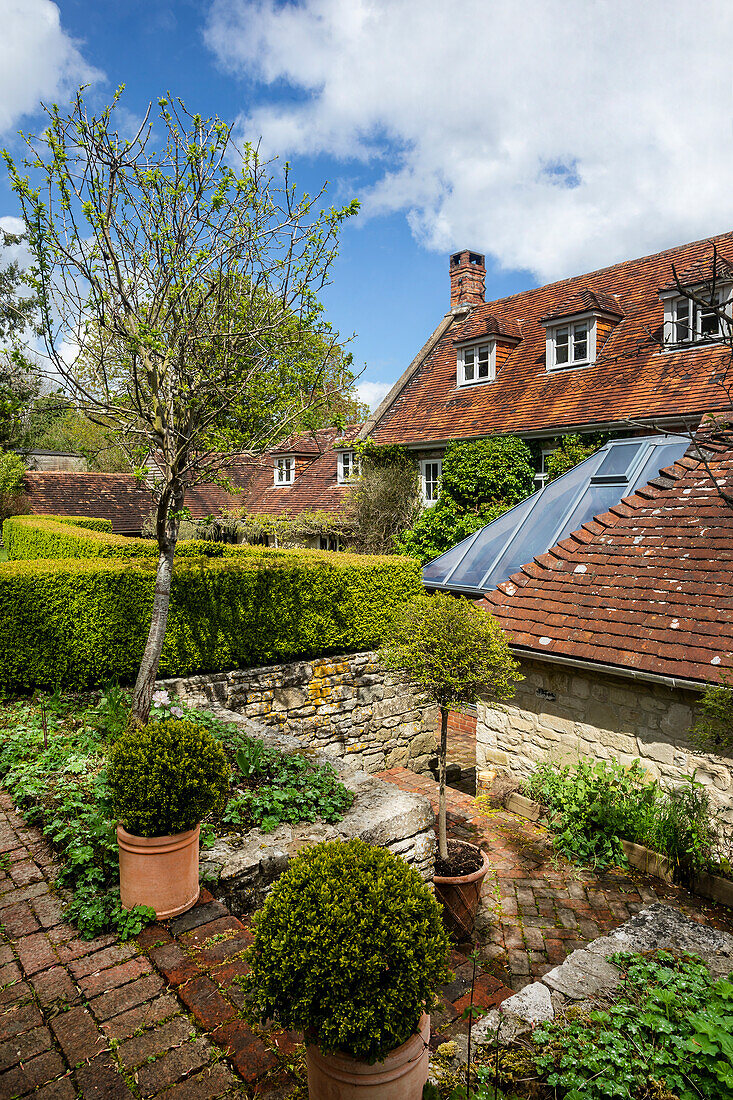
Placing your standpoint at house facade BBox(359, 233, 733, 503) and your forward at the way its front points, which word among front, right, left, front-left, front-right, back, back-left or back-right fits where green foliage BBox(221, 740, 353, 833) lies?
front-left

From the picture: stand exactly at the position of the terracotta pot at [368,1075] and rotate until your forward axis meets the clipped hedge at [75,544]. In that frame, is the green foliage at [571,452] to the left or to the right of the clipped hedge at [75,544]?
right

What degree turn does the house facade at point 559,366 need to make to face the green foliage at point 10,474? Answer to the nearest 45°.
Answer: approximately 45° to its right

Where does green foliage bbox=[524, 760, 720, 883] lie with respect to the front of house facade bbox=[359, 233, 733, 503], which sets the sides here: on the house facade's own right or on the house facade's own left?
on the house facade's own left

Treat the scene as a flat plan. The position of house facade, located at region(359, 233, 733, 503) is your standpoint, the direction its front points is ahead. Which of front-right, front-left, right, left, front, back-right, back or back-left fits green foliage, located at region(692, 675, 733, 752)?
front-left

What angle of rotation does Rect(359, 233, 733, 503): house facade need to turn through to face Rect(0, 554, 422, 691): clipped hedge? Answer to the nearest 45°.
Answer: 0° — it already faces it

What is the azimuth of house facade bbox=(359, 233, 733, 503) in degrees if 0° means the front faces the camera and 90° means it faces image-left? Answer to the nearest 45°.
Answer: approximately 45°

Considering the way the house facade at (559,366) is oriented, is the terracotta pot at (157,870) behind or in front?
in front

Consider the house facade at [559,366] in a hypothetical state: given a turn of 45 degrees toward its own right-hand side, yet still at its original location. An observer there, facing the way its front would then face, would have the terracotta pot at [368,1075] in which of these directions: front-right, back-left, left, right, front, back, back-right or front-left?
left

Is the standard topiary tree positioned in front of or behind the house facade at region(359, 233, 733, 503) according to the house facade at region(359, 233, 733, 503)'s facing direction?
in front

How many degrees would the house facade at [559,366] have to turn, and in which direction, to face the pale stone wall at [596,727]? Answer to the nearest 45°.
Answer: approximately 45° to its left
